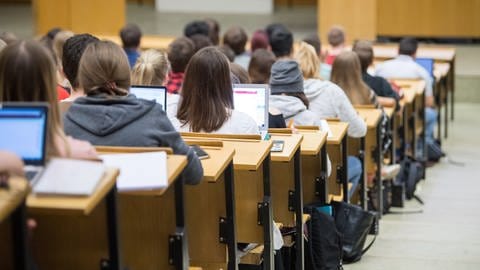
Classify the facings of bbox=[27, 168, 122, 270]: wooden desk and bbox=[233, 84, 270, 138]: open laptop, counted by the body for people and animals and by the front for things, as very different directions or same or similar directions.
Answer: same or similar directions

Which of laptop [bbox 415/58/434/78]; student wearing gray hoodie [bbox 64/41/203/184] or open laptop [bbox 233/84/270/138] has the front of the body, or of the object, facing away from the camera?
the student wearing gray hoodie

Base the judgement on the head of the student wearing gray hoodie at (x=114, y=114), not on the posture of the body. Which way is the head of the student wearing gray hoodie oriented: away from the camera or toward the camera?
away from the camera

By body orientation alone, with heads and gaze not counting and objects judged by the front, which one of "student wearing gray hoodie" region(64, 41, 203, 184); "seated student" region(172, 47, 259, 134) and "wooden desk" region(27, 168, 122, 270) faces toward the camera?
the wooden desk

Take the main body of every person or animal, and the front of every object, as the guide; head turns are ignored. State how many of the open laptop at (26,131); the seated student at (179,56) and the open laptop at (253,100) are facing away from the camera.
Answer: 1

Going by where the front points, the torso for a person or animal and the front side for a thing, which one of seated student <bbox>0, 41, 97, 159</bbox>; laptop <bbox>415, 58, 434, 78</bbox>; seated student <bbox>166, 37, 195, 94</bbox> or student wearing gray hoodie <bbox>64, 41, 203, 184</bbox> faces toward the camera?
the laptop

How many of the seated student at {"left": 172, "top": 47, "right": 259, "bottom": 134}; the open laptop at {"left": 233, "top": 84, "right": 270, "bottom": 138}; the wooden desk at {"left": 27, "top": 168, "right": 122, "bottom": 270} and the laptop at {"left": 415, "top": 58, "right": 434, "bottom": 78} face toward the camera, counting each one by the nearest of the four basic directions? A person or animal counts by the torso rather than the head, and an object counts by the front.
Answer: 3

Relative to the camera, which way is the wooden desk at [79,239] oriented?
toward the camera

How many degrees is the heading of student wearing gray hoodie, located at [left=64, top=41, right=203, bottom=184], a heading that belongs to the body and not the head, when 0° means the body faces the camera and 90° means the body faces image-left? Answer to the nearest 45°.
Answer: approximately 180°

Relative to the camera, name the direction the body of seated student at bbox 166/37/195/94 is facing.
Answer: away from the camera

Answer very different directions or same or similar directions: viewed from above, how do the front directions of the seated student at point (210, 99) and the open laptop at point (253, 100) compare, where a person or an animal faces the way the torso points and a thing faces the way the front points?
very different directions

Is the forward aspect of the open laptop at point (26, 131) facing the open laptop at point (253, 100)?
no

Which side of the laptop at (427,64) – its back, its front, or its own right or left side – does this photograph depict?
front

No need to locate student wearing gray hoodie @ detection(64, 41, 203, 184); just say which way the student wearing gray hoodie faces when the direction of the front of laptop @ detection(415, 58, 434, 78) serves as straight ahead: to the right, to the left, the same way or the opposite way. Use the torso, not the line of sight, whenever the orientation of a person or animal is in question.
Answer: the opposite way

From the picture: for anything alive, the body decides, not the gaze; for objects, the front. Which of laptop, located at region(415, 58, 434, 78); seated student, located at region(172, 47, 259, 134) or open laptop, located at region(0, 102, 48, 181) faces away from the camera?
the seated student

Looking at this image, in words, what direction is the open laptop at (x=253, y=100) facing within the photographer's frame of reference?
facing the viewer

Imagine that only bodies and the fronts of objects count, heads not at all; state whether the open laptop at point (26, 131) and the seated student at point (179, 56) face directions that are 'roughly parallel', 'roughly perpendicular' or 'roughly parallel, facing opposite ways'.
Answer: roughly parallel, facing opposite ways

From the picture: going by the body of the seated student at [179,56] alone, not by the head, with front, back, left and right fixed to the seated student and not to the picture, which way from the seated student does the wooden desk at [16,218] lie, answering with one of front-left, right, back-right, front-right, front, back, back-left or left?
back

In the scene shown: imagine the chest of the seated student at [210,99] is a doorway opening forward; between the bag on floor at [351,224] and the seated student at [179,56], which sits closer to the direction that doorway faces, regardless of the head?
the seated student

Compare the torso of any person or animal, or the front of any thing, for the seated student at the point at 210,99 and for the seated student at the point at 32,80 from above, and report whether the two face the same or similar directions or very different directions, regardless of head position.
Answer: same or similar directions

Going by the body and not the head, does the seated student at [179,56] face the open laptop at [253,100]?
no

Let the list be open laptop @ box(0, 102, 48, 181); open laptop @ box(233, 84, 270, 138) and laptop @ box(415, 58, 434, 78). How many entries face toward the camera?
3

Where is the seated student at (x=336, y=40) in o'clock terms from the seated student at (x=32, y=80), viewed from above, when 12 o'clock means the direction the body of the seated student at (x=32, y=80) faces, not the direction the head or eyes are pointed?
the seated student at (x=336, y=40) is roughly at 1 o'clock from the seated student at (x=32, y=80).

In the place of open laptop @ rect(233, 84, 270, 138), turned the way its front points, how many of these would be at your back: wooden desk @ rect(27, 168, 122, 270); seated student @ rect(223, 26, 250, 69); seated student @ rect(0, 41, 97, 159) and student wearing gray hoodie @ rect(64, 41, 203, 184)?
1
